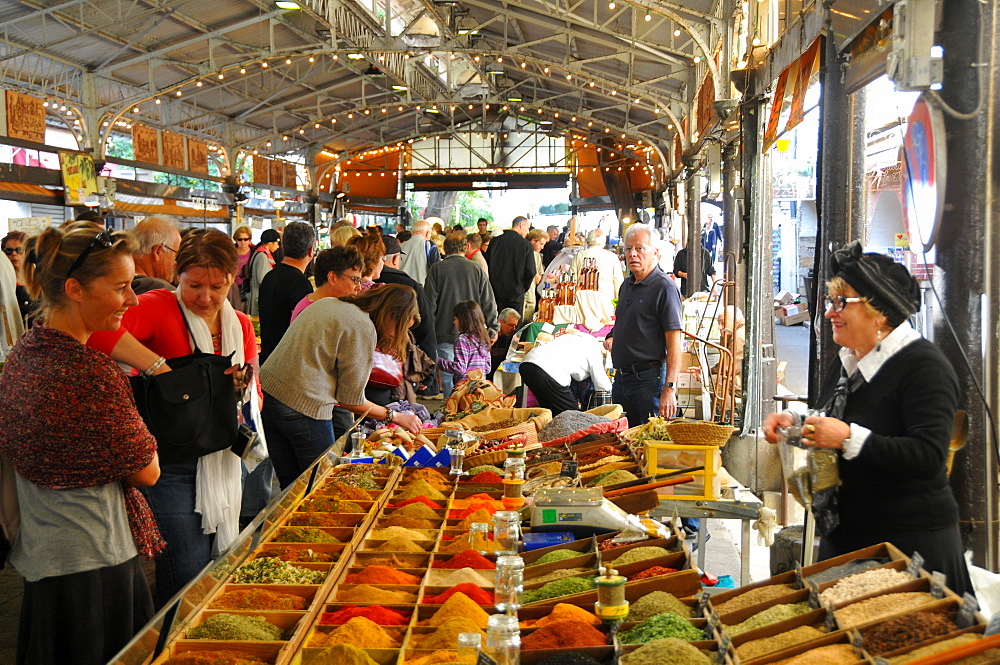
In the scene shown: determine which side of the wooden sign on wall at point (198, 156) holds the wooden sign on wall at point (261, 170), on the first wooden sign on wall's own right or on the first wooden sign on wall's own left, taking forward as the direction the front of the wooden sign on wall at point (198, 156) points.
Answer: on the first wooden sign on wall's own left

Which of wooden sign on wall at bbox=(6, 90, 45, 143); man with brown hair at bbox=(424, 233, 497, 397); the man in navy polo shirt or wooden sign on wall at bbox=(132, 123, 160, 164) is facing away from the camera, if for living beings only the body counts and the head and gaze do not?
the man with brown hair

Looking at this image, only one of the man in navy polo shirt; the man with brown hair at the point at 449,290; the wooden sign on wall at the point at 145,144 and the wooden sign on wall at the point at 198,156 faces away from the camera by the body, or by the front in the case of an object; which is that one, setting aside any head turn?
the man with brown hair

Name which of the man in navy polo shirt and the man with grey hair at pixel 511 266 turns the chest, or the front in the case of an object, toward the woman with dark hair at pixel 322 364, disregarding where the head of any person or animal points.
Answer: the man in navy polo shirt

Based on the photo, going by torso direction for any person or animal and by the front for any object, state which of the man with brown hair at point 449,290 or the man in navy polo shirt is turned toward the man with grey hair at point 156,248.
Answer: the man in navy polo shirt

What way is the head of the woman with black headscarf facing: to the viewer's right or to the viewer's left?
to the viewer's left

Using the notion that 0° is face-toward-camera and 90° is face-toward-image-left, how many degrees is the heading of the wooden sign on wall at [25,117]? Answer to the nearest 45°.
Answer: approximately 315°

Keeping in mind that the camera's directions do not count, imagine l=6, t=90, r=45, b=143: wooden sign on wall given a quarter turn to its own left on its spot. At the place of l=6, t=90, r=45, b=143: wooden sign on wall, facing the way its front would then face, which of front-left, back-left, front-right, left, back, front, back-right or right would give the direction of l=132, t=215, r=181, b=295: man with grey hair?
back-right

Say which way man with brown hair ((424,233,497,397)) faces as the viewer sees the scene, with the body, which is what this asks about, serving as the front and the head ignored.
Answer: away from the camera

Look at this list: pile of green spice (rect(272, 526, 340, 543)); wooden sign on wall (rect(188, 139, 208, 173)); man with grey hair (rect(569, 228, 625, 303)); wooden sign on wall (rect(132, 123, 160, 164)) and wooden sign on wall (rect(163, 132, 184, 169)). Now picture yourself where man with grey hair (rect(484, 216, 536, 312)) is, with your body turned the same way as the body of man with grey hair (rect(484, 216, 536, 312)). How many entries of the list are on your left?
3

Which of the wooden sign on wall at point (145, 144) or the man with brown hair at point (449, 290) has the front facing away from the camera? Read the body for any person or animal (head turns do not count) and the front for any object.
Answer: the man with brown hair

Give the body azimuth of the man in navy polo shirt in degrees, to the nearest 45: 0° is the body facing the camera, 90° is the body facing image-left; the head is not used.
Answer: approximately 45°

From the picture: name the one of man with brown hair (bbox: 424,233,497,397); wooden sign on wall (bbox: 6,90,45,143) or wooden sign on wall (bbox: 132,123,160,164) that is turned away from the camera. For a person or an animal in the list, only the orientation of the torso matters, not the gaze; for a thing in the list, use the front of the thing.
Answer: the man with brown hair

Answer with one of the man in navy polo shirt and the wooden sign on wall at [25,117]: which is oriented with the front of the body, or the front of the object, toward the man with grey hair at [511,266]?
the wooden sign on wall

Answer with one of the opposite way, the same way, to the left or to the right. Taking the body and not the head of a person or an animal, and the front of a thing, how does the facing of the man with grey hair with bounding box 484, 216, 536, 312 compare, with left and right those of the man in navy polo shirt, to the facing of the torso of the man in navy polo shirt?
the opposite way

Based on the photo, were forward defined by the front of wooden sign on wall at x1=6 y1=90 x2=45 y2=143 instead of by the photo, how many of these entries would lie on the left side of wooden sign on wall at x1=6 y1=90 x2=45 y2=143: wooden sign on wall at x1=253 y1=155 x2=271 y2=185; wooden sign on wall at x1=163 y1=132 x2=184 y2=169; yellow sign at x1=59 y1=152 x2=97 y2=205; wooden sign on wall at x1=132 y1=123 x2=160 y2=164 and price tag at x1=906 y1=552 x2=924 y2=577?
4
